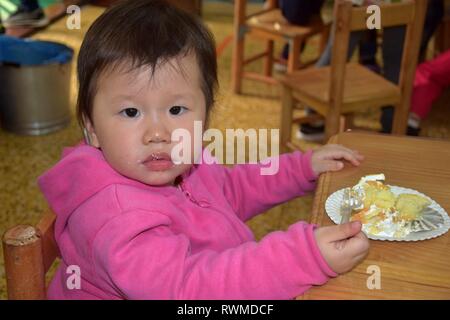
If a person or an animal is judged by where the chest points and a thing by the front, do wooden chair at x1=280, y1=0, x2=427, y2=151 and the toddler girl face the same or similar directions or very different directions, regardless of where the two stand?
very different directions

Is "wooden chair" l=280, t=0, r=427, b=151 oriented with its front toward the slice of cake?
no

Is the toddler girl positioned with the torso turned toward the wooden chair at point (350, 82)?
no

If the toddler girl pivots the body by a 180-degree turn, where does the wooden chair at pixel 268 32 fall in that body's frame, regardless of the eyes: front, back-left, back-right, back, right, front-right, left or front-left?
front-right

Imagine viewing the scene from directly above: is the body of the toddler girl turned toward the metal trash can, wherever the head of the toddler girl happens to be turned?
no

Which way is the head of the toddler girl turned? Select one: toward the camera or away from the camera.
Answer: toward the camera

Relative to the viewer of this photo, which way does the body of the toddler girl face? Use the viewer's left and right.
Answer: facing the viewer and to the right of the viewer
